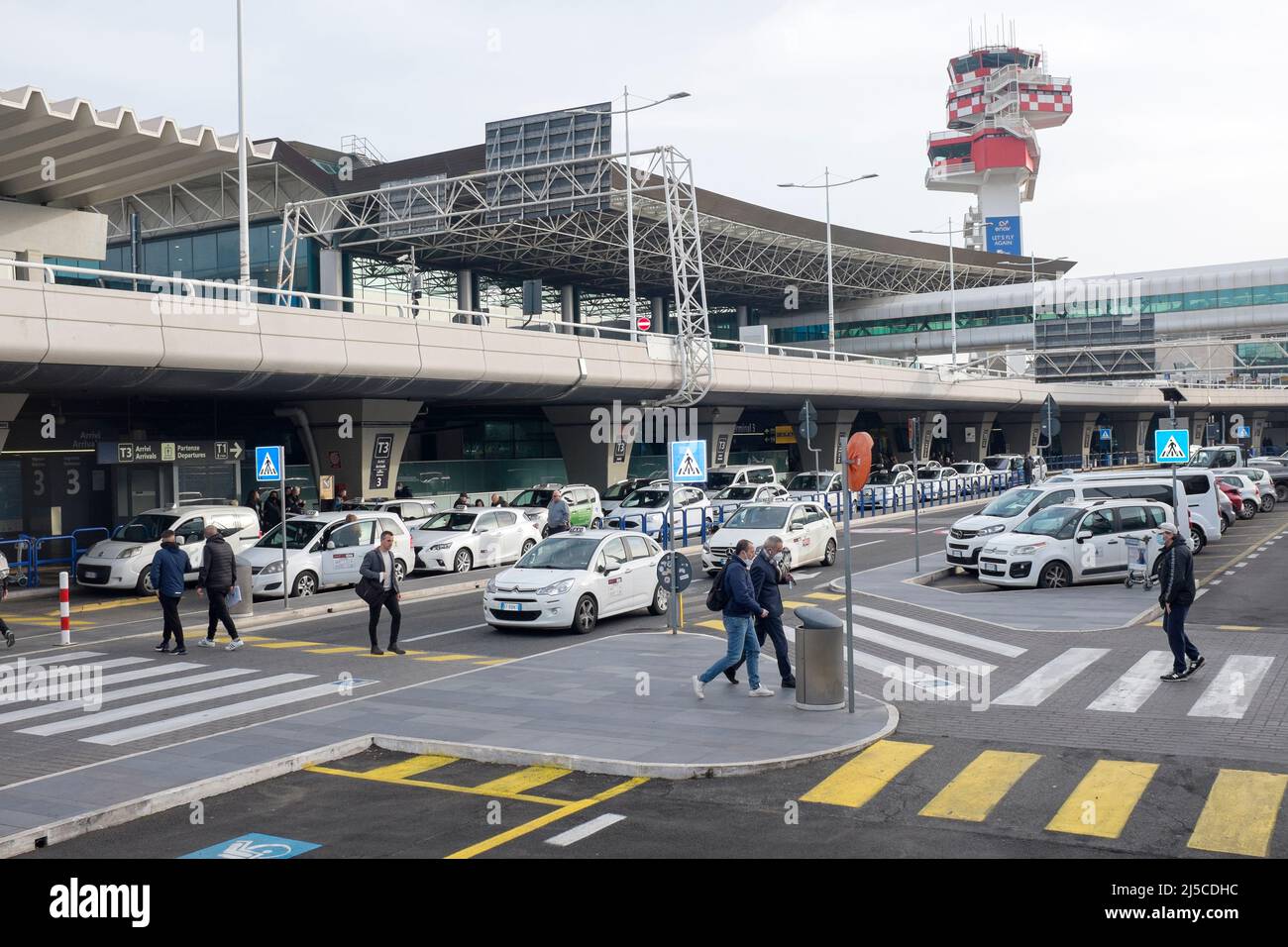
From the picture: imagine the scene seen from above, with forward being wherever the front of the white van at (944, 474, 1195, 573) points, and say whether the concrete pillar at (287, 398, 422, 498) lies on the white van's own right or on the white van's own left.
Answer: on the white van's own right

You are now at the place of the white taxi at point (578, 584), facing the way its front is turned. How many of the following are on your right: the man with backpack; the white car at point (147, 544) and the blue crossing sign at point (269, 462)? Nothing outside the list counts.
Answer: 2

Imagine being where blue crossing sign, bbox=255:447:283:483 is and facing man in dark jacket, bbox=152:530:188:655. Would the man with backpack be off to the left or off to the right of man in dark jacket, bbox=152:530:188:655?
left

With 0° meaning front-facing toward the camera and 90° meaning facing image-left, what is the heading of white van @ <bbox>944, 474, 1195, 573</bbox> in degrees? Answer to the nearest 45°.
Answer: approximately 45°

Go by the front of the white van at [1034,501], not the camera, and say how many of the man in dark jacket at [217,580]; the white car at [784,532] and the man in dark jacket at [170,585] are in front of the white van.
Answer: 3

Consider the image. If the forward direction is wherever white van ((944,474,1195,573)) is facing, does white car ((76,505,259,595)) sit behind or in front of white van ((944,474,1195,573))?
in front

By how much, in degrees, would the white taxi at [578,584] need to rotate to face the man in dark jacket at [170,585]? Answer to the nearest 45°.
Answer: approximately 45° to its right
